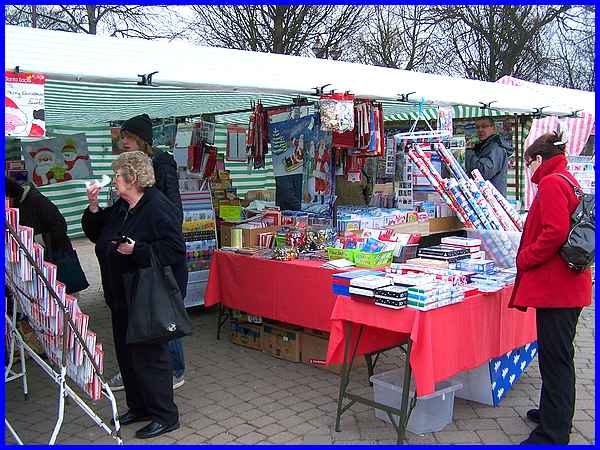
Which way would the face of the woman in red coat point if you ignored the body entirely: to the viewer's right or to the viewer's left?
to the viewer's left

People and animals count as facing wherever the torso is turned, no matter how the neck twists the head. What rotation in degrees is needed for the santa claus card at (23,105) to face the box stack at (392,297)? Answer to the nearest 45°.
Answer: approximately 45° to its left

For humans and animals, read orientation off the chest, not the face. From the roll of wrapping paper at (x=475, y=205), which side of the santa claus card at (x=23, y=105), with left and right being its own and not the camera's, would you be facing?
left

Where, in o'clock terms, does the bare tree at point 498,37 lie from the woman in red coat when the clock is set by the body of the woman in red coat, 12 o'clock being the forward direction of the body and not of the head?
The bare tree is roughly at 3 o'clock from the woman in red coat.

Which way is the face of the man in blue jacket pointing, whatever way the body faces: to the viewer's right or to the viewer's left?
to the viewer's left

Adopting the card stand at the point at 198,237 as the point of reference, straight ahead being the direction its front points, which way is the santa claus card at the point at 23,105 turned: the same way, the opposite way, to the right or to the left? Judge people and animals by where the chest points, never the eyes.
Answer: the same way

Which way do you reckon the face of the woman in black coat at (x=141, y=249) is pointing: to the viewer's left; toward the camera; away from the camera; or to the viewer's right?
to the viewer's left

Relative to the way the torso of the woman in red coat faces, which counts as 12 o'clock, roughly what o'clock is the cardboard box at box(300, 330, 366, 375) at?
The cardboard box is roughly at 1 o'clock from the woman in red coat.

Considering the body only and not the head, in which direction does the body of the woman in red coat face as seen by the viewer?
to the viewer's left

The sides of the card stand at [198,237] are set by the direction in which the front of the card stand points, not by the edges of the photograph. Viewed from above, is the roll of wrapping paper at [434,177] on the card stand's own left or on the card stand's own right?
on the card stand's own left

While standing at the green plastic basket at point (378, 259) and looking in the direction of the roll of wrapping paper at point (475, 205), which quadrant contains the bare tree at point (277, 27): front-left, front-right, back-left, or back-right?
front-left

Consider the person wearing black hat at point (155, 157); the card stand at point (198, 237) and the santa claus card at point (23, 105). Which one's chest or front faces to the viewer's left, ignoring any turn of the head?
the person wearing black hat

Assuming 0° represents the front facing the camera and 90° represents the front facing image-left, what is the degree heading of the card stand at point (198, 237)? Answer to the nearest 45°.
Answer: approximately 0°
